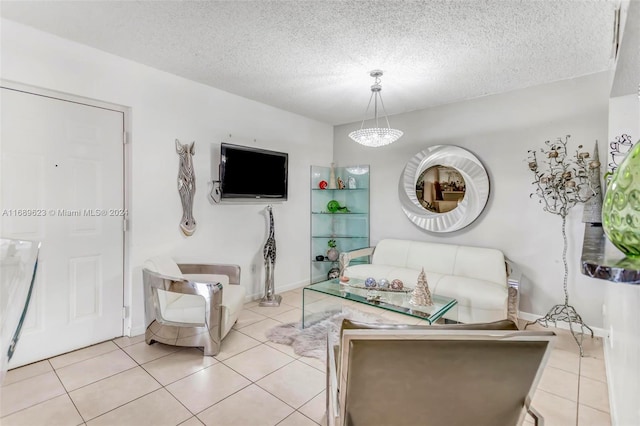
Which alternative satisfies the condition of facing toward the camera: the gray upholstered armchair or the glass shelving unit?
the glass shelving unit

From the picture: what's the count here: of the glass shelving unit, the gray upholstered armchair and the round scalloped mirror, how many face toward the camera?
2

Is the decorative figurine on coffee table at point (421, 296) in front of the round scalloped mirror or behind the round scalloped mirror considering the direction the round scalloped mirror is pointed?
in front

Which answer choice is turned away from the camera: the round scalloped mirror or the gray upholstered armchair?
the gray upholstered armchair

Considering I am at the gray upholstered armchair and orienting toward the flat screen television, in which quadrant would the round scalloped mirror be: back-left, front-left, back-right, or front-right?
front-right

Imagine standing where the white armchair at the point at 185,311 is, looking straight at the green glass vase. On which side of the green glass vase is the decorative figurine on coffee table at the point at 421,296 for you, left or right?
left

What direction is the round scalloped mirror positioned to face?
toward the camera

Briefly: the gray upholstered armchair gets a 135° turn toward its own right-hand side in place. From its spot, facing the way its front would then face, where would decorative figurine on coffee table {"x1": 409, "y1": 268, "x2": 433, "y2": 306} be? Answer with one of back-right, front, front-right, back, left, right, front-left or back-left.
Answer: back-left

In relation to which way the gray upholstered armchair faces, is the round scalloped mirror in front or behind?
in front

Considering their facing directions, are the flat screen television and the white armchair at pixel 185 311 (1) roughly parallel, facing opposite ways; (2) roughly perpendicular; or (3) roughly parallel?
roughly parallel

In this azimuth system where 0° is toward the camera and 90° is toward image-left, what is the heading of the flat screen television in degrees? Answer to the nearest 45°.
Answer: approximately 315°

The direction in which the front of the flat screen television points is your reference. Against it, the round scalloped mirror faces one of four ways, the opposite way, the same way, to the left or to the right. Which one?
to the right

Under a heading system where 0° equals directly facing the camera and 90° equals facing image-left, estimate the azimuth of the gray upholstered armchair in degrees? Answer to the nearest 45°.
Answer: approximately 180°

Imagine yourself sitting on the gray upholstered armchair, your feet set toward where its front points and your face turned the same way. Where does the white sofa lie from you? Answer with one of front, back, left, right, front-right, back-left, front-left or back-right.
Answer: front

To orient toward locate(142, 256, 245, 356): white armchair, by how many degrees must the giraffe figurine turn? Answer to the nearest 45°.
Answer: approximately 90° to its right

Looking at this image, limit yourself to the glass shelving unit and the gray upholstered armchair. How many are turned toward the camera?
1

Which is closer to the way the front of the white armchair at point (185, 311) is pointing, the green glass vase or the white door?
the green glass vase
